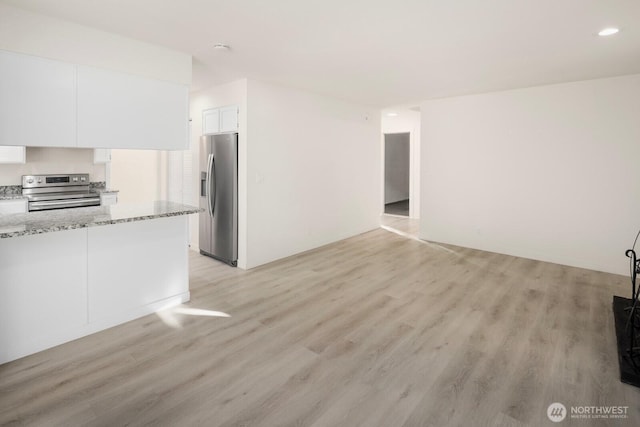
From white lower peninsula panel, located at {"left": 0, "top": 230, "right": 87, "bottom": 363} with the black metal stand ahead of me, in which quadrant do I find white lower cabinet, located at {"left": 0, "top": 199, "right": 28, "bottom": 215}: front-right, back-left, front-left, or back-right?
back-left

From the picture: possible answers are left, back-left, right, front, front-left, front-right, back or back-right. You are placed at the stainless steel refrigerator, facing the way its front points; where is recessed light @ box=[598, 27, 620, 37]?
left

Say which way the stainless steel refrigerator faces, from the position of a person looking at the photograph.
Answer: facing the viewer and to the left of the viewer

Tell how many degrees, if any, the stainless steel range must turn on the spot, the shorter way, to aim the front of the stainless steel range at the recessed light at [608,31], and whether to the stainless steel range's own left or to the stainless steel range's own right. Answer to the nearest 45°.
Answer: approximately 45° to the stainless steel range's own left

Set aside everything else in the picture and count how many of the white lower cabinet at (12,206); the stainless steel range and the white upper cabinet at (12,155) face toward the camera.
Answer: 3

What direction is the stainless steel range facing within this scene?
toward the camera

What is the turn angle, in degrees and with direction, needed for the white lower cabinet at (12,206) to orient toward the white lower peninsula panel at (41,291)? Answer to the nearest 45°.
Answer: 0° — it already faces it

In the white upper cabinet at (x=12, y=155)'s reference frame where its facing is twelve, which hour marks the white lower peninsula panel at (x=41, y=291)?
The white lower peninsula panel is roughly at 12 o'clock from the white upper cabinet.

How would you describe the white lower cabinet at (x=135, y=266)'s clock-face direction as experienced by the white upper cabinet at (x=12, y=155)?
The white lower cabinet is roughly at 11 o'clock from the white upper cabinet.

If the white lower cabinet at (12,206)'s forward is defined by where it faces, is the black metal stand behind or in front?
in front

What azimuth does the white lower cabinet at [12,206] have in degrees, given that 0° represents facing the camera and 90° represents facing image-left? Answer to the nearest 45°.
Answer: approximately 0°

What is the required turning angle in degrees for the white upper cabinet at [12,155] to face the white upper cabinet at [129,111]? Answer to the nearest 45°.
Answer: approximately 45° to its left

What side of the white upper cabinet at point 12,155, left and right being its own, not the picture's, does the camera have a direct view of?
front

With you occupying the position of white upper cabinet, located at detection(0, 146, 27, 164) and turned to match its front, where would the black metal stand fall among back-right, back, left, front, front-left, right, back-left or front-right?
front-left

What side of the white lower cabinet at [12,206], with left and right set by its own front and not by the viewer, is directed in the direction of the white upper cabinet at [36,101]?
front

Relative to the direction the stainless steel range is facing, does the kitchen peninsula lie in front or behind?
in front

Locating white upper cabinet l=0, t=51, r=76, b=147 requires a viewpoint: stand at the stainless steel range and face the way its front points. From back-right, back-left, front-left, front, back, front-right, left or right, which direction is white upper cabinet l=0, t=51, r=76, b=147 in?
front
